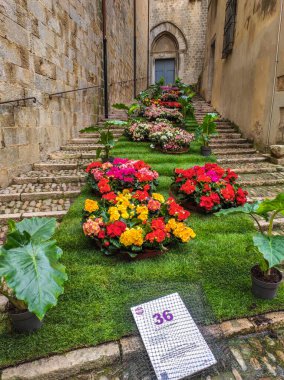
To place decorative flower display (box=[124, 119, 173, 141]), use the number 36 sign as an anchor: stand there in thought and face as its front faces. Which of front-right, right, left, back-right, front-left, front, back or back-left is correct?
back

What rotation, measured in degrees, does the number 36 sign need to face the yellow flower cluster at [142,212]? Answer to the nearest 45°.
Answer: approximately 180°

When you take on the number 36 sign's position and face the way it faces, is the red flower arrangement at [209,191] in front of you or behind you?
behind

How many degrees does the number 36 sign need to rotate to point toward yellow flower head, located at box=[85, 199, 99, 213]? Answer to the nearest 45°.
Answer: approximately 135° to its right

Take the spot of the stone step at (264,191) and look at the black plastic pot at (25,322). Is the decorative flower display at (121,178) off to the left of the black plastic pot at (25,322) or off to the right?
right

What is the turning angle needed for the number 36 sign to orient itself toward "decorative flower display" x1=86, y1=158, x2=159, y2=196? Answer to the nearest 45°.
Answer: approximately 180°

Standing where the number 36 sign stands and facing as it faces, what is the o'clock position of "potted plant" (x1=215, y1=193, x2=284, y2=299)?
The potted plant is roughly at 8 o'clock from the number 36 sign.

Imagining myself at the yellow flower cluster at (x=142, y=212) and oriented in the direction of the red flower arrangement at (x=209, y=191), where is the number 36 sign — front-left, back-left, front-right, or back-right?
back-right

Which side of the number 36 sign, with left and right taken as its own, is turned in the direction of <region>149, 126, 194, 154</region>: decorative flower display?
back

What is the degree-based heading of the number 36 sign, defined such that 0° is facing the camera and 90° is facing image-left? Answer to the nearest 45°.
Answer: approximately 0°

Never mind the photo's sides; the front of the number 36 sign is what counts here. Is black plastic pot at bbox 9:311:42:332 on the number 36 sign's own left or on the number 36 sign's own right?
on the number 36 sign's own right

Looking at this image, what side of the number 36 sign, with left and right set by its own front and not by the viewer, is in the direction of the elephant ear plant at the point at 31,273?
right
